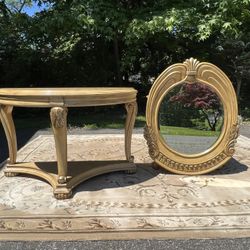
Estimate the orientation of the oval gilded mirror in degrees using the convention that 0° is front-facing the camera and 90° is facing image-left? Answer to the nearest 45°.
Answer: approximately 0°

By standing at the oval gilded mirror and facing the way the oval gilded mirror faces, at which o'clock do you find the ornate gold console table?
The ornate gold console table is roughly at 2 o'clock from the oval gilded mirror.
